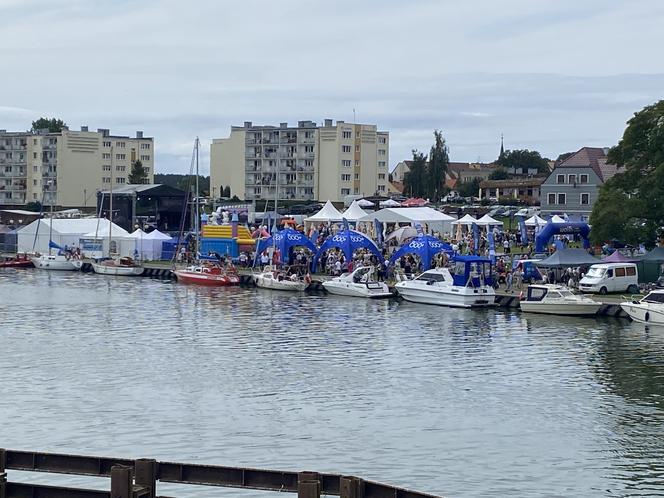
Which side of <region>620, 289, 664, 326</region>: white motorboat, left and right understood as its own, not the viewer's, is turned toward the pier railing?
left

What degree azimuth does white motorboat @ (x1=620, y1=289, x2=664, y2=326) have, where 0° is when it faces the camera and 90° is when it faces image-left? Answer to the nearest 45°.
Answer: approximately 90°

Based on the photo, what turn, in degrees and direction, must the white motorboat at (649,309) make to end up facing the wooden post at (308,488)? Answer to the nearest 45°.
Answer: approximately 90° to its left

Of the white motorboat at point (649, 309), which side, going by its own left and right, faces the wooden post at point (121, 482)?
left
